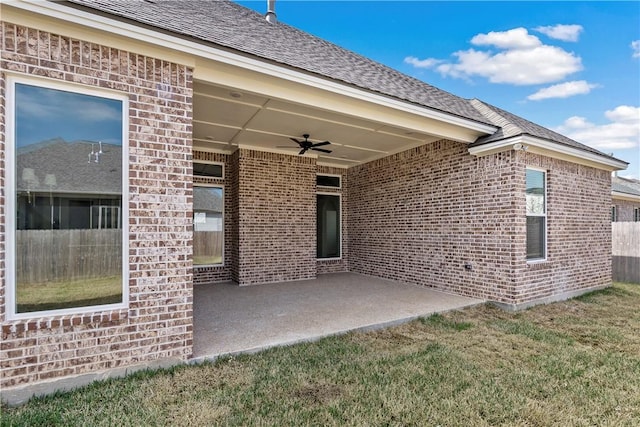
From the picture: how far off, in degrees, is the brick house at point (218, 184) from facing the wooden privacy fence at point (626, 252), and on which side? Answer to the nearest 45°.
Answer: approximately 90° to its right

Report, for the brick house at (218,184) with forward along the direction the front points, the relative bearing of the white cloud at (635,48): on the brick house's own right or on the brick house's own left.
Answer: on the brick house's own right

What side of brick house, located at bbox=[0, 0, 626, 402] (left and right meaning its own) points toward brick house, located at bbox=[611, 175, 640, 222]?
right

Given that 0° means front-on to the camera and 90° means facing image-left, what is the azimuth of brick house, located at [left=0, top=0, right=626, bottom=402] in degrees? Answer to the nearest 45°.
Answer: approximately 135°
